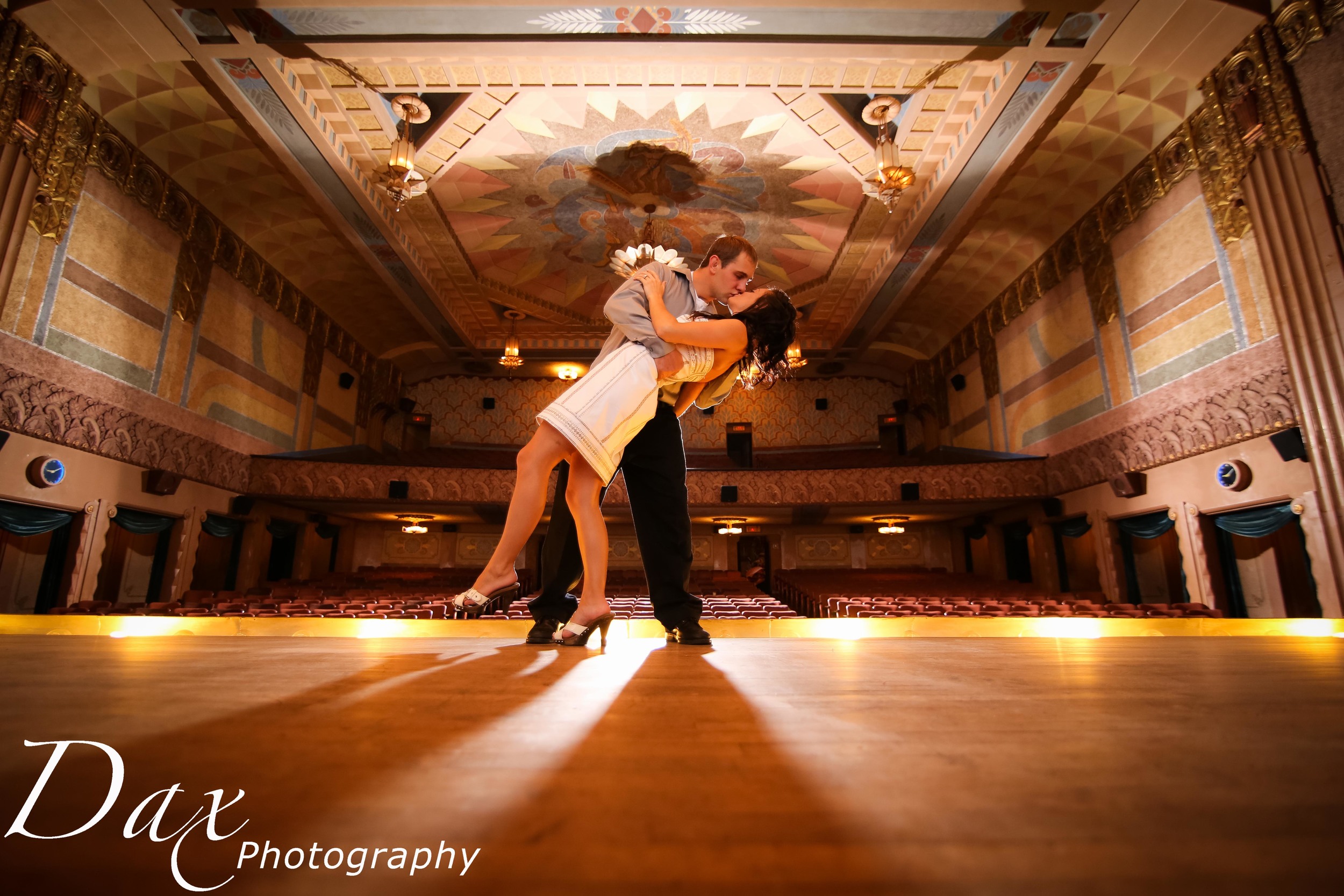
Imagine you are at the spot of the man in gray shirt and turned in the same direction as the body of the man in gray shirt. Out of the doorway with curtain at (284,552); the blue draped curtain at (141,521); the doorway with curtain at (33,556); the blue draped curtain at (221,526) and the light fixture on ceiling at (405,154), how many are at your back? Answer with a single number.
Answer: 5

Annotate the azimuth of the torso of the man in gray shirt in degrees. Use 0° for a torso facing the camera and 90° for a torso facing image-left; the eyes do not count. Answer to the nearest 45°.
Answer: approximately 315°

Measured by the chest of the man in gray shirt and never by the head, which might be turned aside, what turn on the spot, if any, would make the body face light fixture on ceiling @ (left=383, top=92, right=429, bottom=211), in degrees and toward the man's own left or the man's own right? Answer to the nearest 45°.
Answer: approximately 180°

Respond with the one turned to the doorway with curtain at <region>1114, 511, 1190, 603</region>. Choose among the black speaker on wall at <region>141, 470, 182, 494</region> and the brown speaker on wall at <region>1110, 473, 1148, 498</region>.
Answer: the black speaker on wall at <region>141, 470, 182, 494</region>

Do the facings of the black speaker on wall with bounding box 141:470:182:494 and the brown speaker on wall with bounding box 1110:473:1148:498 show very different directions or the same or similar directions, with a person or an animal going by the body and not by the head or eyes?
very different directions

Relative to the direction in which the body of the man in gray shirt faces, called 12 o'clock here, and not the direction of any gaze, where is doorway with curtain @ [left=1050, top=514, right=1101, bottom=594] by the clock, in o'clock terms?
The doorway with curtain is roughly at 9 o'clock from the man in gray shirt.

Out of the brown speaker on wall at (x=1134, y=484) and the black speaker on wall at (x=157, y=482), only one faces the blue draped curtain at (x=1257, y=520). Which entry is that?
the black speaker on wall at (x=157, y=482)

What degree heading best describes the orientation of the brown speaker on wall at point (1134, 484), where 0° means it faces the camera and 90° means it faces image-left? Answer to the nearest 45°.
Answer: approximately 45°

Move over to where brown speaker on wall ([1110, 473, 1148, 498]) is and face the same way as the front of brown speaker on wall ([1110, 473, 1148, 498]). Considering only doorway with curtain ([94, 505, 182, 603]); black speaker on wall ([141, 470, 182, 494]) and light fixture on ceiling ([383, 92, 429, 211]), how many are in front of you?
3

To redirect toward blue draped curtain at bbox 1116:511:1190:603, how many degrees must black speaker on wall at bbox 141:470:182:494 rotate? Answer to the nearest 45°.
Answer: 0° — it already faces it

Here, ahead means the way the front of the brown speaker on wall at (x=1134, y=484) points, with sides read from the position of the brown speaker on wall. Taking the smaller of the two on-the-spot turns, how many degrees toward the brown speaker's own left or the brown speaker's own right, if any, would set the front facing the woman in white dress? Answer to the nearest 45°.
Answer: approximately 45° to the brown speaker's own left

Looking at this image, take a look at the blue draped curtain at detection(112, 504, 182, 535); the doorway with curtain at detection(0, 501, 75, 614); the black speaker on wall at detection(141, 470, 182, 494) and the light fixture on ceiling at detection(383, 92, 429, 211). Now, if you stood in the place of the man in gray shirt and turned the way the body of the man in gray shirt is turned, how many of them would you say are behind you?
4

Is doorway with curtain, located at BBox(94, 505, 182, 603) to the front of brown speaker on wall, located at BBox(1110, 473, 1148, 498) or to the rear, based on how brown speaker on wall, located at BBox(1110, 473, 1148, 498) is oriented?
to the front

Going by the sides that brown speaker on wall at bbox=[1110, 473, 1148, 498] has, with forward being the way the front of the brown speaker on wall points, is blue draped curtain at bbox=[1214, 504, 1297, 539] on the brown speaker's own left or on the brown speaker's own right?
on the brown speaker's own left

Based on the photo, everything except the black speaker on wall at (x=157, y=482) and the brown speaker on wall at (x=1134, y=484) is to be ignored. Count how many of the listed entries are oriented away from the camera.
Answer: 0

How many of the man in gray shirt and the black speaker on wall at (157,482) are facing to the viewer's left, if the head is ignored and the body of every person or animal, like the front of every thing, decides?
0

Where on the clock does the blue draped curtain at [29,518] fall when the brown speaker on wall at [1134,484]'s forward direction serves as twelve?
The blue draped curtain is roughly at 12 o'clock from the brown speaker on wall.

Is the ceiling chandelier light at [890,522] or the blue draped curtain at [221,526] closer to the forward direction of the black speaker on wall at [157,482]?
the ceiling chandelier light
